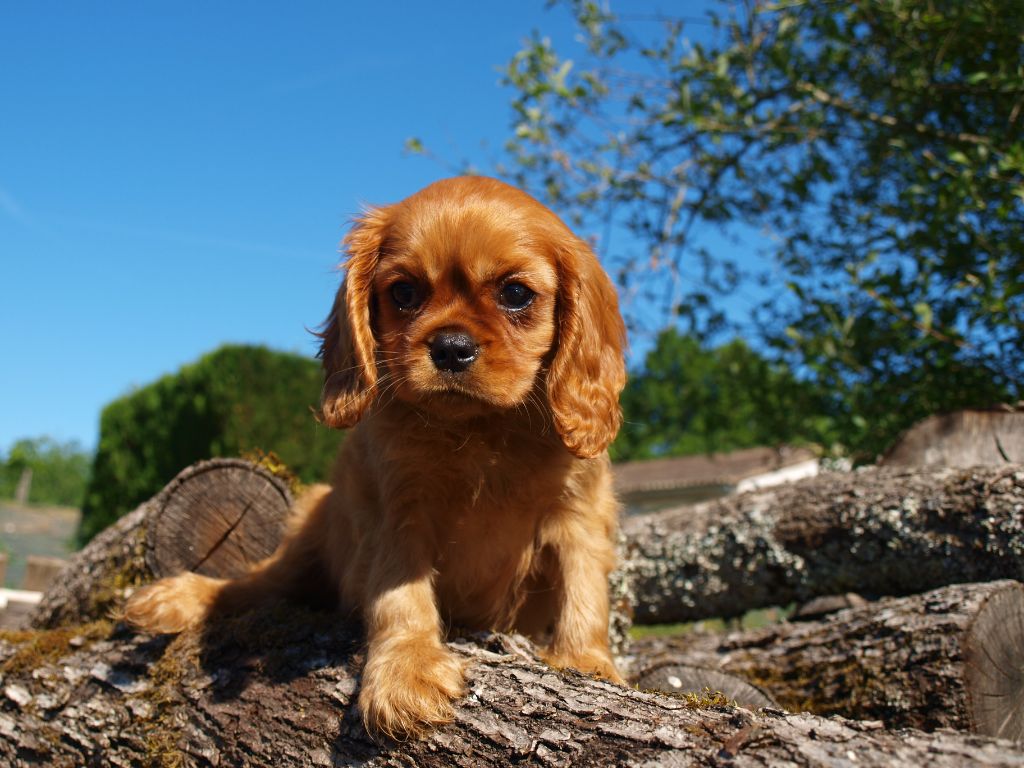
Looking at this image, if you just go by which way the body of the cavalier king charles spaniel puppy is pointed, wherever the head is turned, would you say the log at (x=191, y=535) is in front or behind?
behind

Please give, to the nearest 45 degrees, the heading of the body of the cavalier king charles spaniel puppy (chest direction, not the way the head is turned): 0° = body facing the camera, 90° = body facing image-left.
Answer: approximately 0°

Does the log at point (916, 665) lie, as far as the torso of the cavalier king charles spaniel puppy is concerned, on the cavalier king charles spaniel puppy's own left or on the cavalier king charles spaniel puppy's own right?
on the cavalier king charles spaniel puppy's own left

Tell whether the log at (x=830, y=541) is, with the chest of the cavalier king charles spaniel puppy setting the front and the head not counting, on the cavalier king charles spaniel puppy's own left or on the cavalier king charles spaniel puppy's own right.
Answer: on the cavalier king charles spaniel puppy's own left
